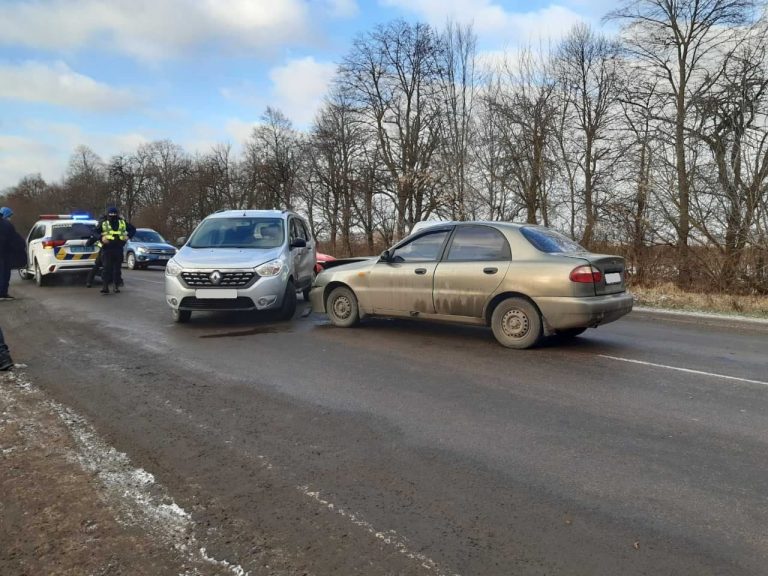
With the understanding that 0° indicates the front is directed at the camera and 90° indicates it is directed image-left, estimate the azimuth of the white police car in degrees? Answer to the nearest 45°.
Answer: approximately 135°

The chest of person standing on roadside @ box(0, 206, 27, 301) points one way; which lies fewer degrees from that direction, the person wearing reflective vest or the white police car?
the person wearing reflective vest

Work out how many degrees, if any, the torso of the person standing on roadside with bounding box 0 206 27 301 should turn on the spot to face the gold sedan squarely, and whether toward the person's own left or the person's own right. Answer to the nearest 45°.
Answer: approximately 45° to the person's own right

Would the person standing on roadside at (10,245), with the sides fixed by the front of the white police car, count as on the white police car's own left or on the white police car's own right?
on the white police car's own left

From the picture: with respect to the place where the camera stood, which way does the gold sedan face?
facing away from the viewer and to the left of the viewer

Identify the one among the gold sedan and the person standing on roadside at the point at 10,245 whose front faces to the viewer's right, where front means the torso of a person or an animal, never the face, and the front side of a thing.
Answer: the person standing on roadside

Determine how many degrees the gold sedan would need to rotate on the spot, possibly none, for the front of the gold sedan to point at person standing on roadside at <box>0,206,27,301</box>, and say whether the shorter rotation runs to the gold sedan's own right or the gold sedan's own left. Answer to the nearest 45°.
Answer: approximately 45° to the gold sedan's own left

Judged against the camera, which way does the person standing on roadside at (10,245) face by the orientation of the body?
to the viewer's right
